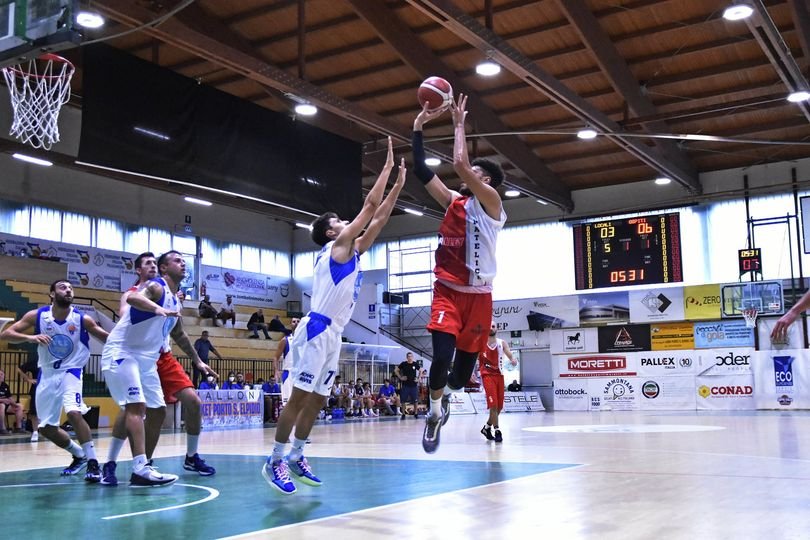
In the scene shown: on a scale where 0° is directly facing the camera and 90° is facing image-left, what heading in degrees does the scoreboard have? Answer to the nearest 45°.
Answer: approximately 0°

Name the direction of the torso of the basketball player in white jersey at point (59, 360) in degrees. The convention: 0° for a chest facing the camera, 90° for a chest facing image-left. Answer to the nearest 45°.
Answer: approximately 0°

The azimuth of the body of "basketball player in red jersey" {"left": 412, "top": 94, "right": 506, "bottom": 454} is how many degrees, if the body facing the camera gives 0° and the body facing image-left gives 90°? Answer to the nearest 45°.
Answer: approximately 45°

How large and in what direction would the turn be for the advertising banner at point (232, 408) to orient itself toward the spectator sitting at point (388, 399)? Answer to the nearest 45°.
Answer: approximately 135° to its left

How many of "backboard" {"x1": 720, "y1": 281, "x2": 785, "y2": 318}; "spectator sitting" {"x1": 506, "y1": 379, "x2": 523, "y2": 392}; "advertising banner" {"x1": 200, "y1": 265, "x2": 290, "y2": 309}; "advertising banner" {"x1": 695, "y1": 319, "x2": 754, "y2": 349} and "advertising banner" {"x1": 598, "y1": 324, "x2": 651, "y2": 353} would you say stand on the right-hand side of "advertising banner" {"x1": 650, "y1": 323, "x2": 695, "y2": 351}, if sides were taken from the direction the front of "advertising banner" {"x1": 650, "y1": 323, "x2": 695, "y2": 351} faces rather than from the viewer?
3

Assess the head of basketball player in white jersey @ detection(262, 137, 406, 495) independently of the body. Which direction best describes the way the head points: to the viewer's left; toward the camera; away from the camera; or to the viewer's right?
to the viewer's right

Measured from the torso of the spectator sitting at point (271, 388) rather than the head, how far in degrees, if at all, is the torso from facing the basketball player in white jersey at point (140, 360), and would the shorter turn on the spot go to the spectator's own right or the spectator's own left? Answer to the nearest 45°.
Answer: approximately 45° to the spectator's own right

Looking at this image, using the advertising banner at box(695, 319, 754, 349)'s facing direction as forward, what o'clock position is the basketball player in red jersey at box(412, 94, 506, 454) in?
The basketball player in red jersey is roughly at 12 o'clock from the advertising banner.
